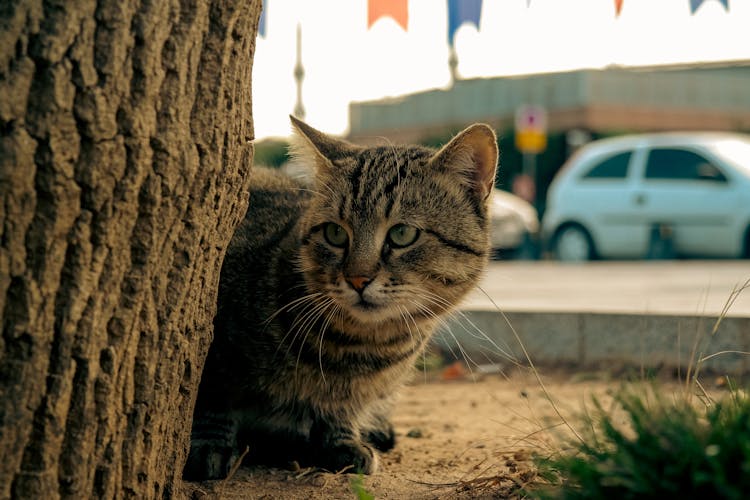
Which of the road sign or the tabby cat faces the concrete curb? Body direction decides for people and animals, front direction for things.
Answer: the road sign

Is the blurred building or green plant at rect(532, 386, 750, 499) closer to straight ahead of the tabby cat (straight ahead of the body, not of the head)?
the green plant

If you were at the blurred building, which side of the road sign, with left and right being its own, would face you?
back

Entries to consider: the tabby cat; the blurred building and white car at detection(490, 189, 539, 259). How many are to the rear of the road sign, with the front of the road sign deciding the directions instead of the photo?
1

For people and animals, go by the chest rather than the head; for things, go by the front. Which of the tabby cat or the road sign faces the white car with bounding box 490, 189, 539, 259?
the road sign

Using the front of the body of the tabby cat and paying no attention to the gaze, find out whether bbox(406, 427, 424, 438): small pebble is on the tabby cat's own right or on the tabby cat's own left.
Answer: on the tabby cat's own left

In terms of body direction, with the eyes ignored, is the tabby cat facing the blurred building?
no

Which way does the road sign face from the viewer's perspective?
toward the camera

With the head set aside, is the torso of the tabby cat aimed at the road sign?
no

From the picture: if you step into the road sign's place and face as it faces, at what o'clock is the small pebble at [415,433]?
The small pebble is roughly at 12 o'clock from the road sign.

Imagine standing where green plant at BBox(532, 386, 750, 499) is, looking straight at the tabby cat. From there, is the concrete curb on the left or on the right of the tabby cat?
right

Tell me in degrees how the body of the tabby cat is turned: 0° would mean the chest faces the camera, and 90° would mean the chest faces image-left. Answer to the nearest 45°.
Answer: approximately 315°

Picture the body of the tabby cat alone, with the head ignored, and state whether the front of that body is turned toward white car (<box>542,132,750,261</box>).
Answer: no

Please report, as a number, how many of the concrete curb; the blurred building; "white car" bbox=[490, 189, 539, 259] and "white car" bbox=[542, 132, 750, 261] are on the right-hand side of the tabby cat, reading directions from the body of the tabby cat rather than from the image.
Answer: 0

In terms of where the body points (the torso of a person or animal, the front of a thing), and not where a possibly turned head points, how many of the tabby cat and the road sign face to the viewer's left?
0

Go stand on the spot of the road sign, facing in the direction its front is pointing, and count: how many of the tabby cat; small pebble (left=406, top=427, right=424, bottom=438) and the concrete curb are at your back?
0

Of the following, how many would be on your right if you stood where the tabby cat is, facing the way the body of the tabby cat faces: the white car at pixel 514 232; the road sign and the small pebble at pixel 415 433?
0
